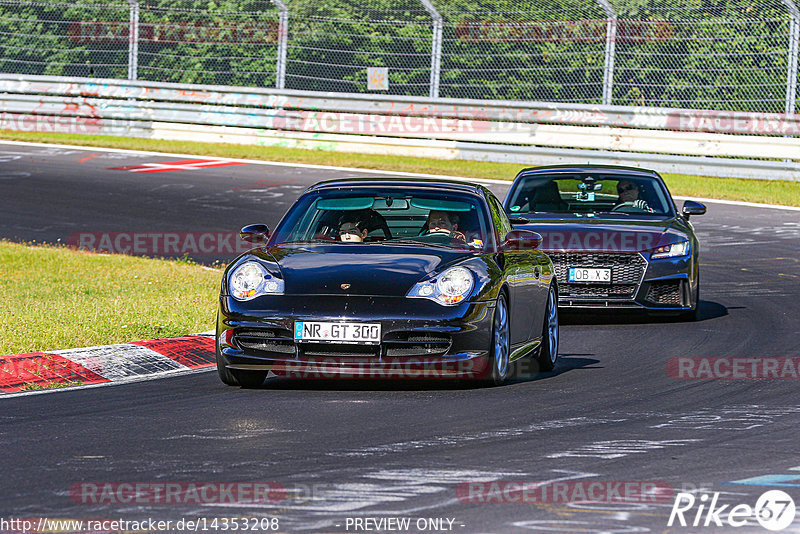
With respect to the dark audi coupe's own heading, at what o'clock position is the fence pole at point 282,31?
The fence pole is roughly at 5 o'clock from the dark audi coupe.

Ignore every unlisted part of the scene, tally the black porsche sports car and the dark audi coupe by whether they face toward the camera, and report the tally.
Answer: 2

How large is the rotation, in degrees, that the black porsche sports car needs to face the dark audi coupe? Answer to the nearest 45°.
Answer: approximately 135° to its left

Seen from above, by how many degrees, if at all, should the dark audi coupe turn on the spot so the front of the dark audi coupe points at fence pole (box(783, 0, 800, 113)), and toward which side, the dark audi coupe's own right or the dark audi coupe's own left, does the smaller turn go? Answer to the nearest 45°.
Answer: approximately 180°

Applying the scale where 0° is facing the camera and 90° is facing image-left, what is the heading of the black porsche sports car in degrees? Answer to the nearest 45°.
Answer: approximately 0°

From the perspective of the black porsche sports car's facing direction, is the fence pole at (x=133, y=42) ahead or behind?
behind

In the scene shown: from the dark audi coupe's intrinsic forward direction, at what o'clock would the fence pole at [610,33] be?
The fence pole is roughly at 6 o'clock from the dark audi coupe.

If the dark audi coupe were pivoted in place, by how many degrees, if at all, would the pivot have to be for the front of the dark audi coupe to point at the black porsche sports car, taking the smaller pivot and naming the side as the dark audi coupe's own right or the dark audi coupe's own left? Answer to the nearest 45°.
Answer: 0° — it already faces it
